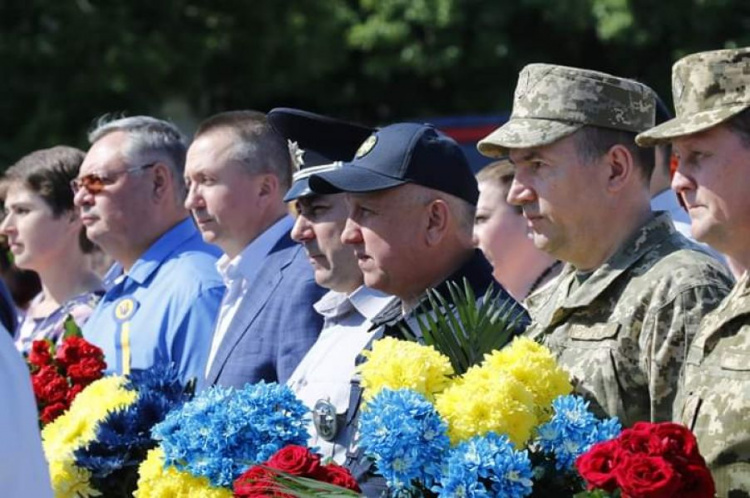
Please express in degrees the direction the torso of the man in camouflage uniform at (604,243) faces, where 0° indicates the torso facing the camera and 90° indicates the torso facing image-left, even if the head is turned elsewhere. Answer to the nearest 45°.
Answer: approximately 45°

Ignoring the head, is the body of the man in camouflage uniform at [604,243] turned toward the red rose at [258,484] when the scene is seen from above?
yes

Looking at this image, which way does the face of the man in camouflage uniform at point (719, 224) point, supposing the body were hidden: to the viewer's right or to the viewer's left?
to the viewer's left

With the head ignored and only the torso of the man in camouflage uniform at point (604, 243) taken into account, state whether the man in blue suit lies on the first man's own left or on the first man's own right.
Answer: on the first man's own right

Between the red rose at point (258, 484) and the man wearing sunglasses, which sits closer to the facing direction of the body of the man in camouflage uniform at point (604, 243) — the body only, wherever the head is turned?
the red rose

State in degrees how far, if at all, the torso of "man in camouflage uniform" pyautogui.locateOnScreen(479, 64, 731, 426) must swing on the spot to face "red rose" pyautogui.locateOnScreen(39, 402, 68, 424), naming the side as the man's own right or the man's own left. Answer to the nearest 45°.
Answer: approximately 45° to the man's own right

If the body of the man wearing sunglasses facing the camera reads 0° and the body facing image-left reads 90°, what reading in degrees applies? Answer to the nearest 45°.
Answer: approximately 45°

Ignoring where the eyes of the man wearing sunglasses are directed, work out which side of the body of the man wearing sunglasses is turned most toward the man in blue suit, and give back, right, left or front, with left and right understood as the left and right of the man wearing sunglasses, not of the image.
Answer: left

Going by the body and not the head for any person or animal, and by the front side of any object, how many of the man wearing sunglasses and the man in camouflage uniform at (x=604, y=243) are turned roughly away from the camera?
0

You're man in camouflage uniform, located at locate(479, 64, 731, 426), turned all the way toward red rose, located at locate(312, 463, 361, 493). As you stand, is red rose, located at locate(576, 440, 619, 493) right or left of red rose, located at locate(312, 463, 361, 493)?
left
